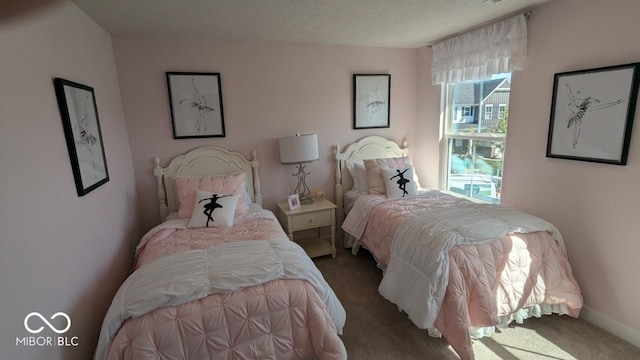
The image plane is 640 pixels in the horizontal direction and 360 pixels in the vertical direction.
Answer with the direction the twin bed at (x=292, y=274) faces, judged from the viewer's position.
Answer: facing the viewer

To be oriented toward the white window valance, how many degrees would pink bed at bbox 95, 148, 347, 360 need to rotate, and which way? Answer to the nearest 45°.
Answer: approximately 90° to its left

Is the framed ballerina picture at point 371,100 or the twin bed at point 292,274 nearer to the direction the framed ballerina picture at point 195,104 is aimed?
the twin bed

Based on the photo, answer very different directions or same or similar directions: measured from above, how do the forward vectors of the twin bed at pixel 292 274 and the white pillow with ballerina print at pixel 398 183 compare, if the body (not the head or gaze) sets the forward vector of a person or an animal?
same or similar directions

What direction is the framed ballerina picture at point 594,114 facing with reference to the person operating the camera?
facing the viewer and to the left of the viewer

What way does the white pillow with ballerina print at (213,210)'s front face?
toward the camera

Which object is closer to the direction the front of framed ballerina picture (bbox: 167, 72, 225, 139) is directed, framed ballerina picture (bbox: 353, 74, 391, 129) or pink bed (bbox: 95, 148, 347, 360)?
the pink bed

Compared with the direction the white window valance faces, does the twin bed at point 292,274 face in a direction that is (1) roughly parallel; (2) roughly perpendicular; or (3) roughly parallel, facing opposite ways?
roughly perpendicular

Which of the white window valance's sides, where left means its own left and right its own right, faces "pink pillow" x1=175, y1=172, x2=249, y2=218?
front

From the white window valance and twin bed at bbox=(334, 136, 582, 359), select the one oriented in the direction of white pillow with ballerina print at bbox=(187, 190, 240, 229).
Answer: the white window valance

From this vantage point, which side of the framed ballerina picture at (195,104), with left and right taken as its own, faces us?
front

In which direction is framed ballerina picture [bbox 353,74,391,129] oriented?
toward the camera

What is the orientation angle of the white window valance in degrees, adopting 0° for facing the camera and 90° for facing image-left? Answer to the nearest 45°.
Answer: approximately 45°

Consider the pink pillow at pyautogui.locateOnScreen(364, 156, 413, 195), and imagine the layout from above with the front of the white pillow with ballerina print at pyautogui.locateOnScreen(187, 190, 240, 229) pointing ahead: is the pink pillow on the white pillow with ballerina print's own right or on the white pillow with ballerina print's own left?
on the white pillow with ballerina print's own left
